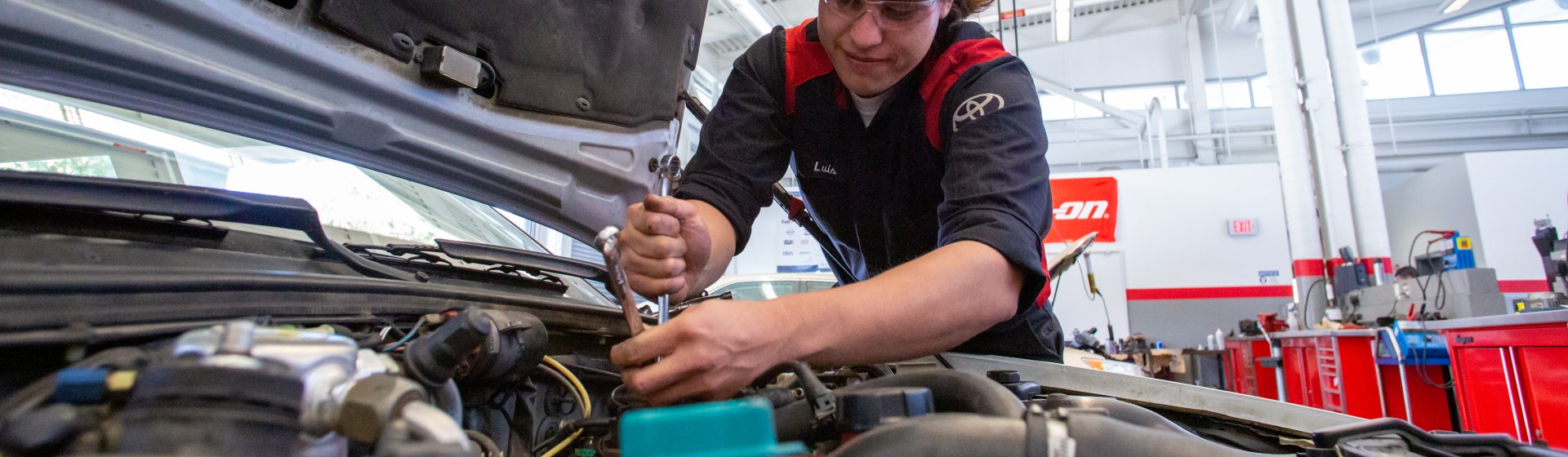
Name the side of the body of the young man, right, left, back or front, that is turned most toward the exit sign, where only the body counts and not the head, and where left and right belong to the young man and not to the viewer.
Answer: back

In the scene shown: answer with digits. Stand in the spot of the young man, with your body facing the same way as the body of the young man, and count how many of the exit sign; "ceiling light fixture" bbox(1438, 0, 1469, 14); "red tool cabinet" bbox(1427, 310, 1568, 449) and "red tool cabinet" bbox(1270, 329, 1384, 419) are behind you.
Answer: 4

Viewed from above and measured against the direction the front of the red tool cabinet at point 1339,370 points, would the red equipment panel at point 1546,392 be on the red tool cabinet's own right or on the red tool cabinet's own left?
on the red tool cabinet's own left

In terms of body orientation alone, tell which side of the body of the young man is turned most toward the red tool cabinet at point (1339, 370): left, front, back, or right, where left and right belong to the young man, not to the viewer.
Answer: back

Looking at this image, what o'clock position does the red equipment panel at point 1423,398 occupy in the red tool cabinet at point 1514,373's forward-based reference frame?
The red equipment panel is roughly at 4 o'clock from the red tool cabinet.
